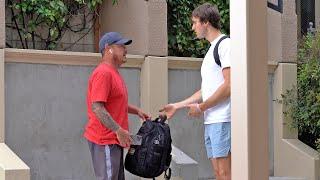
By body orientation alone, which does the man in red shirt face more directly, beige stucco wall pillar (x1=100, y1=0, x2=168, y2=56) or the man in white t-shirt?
the man in white t-shirt

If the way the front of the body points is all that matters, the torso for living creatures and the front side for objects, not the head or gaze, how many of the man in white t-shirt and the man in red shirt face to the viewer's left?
1

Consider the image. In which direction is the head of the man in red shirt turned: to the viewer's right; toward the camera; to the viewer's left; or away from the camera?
to the viewer's right

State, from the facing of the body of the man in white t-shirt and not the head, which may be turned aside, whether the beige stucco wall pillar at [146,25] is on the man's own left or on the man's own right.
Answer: on the man's own right

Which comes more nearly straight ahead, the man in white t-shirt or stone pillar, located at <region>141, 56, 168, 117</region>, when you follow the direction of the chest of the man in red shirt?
the man in white t-shirt

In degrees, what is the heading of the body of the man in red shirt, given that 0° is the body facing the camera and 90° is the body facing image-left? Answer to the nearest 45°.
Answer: approximately 270°

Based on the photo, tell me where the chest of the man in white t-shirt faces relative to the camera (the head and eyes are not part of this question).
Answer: to the viewer's left

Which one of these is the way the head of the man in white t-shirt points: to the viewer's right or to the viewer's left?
to the viewer's left

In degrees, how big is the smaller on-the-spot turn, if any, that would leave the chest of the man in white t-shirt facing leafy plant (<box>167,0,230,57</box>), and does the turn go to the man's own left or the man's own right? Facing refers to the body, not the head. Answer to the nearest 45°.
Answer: approximately 90° to the man's own right

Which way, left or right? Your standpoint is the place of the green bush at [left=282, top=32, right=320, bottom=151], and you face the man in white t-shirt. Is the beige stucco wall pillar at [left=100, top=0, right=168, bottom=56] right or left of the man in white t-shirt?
right

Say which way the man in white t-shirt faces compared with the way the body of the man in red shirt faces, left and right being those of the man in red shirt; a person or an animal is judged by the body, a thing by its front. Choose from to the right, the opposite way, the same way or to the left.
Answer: the opposite way

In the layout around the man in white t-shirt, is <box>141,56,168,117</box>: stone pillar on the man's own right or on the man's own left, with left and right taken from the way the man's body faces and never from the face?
on the man's own right
